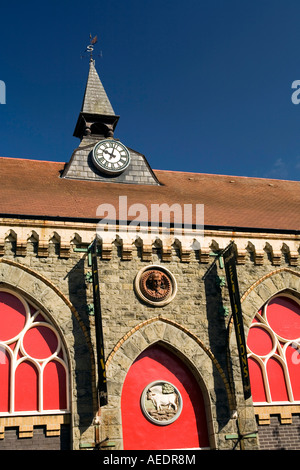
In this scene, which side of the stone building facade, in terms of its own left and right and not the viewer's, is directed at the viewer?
front
